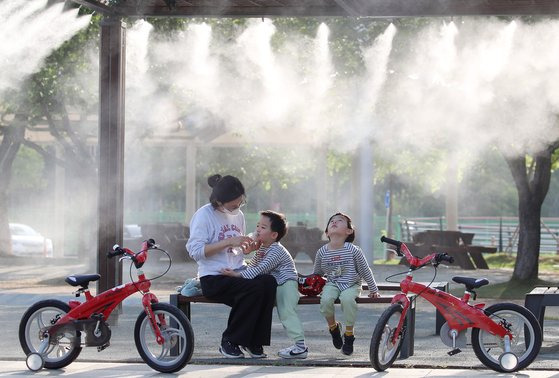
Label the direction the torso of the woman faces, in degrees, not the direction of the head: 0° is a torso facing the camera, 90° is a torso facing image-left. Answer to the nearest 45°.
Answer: approximately 315°

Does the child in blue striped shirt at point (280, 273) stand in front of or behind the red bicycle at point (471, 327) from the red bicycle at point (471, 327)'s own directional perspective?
in front

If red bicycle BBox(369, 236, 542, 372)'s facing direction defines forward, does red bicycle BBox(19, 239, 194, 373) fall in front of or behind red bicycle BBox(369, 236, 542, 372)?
in front

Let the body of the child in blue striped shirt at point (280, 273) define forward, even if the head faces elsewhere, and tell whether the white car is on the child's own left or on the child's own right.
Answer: on the child's own right

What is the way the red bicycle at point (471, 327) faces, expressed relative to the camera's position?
facing to the left of the viewer
